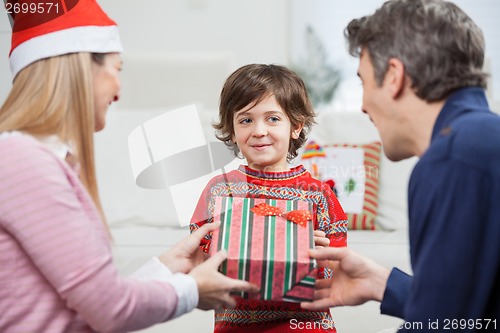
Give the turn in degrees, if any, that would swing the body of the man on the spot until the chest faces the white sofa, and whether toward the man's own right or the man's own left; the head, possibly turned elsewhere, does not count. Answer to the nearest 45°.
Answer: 0° — they already face it

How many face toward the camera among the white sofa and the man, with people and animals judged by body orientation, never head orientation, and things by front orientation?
1

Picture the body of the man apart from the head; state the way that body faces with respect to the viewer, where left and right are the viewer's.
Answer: facing away from the viewer and to the left of the viewer

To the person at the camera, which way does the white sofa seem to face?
facing the viewer

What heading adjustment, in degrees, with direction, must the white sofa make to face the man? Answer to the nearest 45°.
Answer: approximately 45° to its left

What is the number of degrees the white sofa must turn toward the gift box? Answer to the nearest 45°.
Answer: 0° — it already faces it

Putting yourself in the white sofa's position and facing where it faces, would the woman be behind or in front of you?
in front
